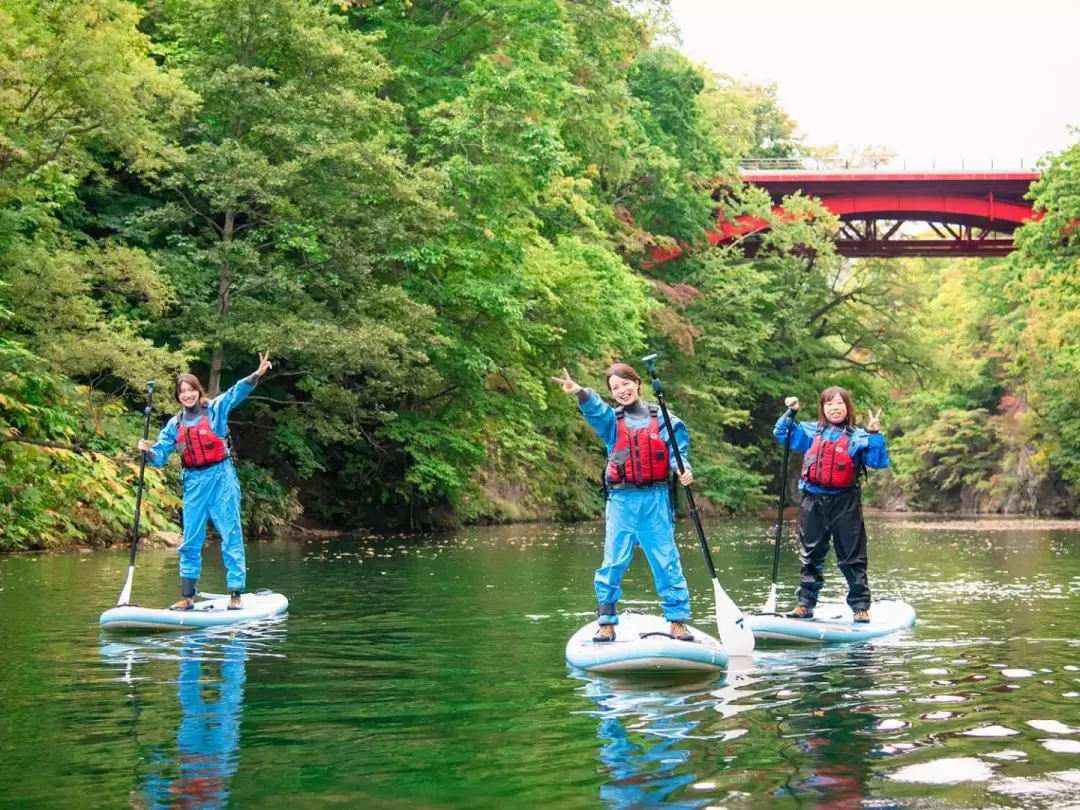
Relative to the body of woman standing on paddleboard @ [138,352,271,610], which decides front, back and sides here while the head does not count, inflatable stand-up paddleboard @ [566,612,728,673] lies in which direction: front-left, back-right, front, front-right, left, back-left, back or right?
front-left

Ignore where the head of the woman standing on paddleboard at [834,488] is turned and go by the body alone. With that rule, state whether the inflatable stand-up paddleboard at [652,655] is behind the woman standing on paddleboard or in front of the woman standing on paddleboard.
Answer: in front

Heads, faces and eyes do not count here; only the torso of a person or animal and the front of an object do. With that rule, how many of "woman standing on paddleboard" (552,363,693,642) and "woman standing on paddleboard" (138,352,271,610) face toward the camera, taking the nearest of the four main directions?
2

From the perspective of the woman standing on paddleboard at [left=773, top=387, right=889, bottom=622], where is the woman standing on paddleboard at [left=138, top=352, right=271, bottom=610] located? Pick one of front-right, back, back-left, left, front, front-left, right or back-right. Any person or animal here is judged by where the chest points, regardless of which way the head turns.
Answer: right

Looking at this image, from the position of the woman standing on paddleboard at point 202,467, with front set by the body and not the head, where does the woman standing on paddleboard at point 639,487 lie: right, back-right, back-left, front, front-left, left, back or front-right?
front-left

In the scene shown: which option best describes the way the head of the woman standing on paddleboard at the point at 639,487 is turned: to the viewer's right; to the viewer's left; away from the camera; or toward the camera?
toward the camera

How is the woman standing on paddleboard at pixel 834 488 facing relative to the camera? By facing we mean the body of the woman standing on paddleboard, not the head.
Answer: toward the camera

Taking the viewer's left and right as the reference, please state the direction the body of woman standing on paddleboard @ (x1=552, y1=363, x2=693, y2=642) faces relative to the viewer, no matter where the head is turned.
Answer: facing the viewer

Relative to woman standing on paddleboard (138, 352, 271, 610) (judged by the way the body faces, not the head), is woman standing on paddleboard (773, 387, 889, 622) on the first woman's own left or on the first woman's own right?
on the first woman's own left

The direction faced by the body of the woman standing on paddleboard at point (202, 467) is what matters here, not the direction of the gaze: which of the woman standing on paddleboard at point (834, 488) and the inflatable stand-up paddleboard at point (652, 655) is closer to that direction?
the inflatable stand-up paddleboard

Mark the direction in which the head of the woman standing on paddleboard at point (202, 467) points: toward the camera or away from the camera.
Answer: toward the camera

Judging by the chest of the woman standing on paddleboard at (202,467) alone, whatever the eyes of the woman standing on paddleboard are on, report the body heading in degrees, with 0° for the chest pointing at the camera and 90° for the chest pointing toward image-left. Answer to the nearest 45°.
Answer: approximately 0°

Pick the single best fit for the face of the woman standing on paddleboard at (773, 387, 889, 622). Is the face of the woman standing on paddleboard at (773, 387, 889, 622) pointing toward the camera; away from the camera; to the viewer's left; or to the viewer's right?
toward the camera

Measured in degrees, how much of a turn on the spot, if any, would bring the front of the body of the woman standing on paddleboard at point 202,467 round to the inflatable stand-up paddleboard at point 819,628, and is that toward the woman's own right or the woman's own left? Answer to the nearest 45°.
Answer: approximately 45° to the woman's own left

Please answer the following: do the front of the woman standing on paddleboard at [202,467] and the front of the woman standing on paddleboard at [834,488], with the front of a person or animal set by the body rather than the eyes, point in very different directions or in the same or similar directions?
same or similar directions
